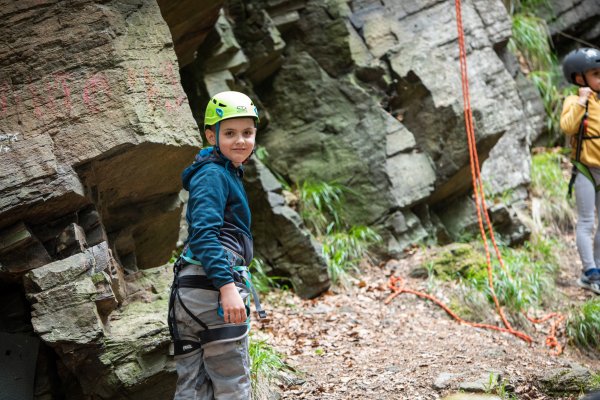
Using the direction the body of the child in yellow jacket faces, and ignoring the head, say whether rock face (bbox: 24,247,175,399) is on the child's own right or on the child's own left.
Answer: on the child's own right

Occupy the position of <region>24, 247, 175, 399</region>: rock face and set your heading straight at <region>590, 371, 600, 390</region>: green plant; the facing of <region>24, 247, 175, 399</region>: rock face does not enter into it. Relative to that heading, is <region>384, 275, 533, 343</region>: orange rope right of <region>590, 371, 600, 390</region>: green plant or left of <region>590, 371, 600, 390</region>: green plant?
left

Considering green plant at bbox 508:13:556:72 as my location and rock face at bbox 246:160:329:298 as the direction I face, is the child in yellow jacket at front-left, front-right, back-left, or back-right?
front-left

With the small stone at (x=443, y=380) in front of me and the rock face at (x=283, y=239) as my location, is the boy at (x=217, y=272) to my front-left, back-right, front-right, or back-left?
front-right

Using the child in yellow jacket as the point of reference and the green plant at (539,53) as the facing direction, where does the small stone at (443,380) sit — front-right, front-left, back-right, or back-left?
back-left

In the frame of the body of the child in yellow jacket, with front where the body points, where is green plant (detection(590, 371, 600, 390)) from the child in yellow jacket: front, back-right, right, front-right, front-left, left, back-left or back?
front-right

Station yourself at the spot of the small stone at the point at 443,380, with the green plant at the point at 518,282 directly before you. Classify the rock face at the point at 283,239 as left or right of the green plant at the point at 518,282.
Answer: left
